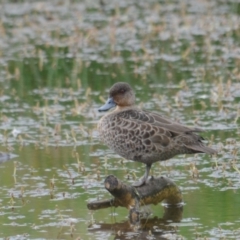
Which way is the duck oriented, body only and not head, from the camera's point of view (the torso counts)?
to the viewer's left
